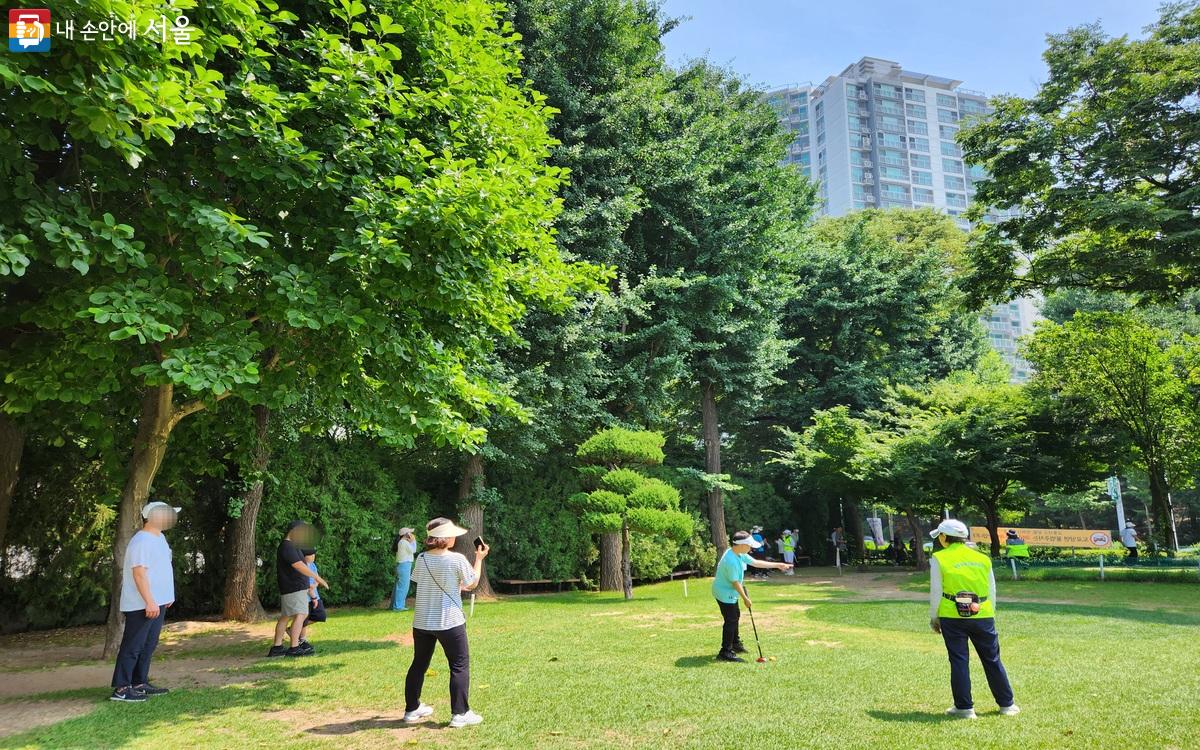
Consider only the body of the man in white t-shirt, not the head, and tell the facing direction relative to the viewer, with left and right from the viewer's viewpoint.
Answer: facing to the right of the viewer

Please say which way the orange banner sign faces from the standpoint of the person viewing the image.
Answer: facing the viewer

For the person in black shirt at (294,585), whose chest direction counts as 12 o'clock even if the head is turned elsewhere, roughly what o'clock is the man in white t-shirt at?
The man in white t-shirt is roughly at 4 o'clock from the person in black shirt.

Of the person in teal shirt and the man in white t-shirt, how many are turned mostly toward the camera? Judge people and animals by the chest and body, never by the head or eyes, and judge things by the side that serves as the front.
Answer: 0

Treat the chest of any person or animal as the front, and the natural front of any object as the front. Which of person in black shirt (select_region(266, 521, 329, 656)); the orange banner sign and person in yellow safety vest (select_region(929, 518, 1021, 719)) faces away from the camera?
the person in yellow safety vest

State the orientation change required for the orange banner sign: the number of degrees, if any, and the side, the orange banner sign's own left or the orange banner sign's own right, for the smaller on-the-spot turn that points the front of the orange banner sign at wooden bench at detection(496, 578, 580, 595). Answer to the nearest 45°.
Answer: approximately 45° to the orange banner sign's own right

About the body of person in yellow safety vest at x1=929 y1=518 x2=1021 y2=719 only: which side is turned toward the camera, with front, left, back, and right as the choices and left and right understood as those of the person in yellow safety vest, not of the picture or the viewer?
back

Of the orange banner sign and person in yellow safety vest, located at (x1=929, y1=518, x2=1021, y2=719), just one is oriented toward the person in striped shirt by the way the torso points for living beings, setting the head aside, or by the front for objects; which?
the orange banner sign

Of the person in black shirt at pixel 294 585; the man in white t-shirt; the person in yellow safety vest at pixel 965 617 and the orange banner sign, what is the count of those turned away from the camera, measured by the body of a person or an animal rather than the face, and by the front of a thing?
1

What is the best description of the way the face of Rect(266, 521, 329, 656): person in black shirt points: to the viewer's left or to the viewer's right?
to the viewer's right

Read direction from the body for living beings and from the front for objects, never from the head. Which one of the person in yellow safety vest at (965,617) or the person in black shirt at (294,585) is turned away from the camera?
the person in yellow safety vest

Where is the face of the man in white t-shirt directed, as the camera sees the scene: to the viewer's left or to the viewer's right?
to the viewer's right

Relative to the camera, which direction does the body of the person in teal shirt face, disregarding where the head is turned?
to the viewer's right

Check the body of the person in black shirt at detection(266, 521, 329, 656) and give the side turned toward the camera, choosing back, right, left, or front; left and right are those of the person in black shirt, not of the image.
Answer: right

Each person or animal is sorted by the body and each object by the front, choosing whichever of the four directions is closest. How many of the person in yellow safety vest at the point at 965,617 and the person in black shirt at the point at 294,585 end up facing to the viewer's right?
1

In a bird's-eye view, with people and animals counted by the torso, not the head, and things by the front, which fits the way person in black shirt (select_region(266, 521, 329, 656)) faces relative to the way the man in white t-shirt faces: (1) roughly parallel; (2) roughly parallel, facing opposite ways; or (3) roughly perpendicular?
roughly parallel

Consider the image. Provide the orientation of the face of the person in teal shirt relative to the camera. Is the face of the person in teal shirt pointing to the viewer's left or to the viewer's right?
to the viewer's right

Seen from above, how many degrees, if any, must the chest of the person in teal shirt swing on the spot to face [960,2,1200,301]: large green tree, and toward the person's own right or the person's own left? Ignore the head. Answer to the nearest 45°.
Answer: approximately 45° to the person's own left

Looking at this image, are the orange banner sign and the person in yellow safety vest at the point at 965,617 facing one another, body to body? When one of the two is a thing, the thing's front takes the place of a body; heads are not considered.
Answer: yes
